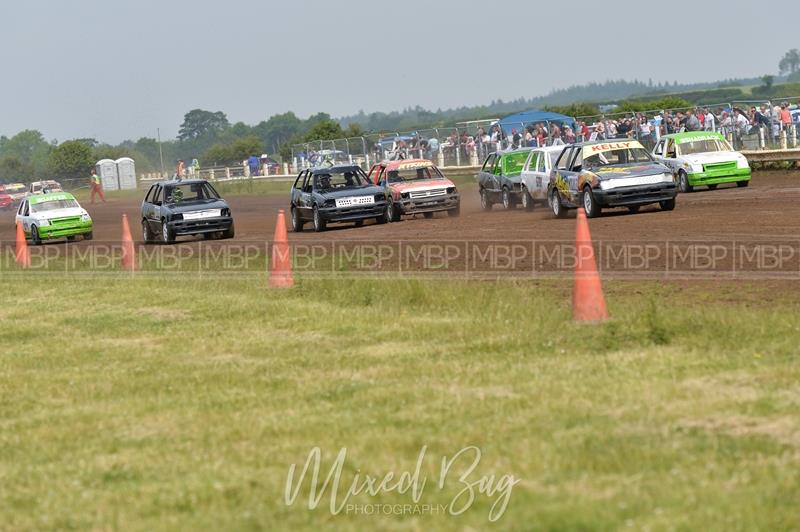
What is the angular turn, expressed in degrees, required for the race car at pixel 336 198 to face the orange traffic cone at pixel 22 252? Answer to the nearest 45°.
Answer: approximately 90° to its right

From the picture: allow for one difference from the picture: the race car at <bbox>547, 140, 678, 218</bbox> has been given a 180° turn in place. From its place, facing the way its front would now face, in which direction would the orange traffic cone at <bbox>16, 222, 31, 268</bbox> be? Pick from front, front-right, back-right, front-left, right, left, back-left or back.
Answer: front-left

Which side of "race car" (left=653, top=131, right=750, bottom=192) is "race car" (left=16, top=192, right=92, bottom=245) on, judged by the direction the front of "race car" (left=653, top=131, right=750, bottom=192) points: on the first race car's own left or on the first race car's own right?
on the first race car's own right
